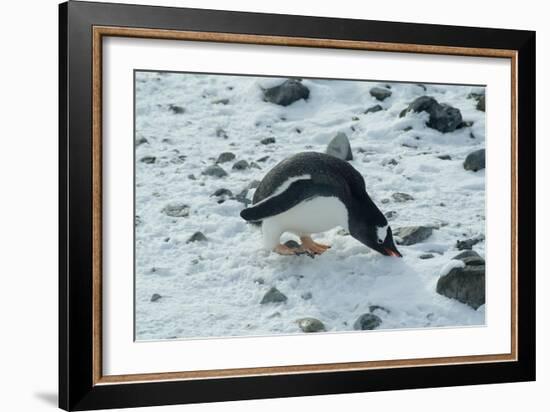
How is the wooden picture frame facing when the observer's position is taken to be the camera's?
facing the viewer and to the right of the viewer
